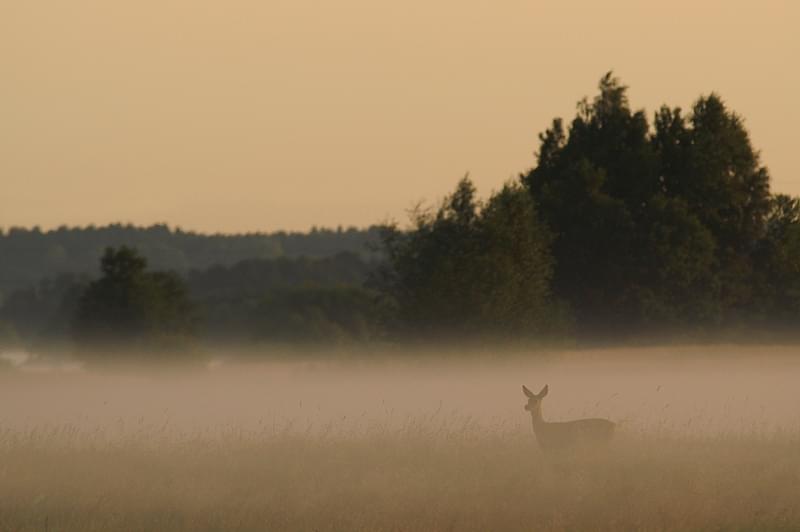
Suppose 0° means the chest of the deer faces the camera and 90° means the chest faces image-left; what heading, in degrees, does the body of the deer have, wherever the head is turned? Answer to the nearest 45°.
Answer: approximately 90°
